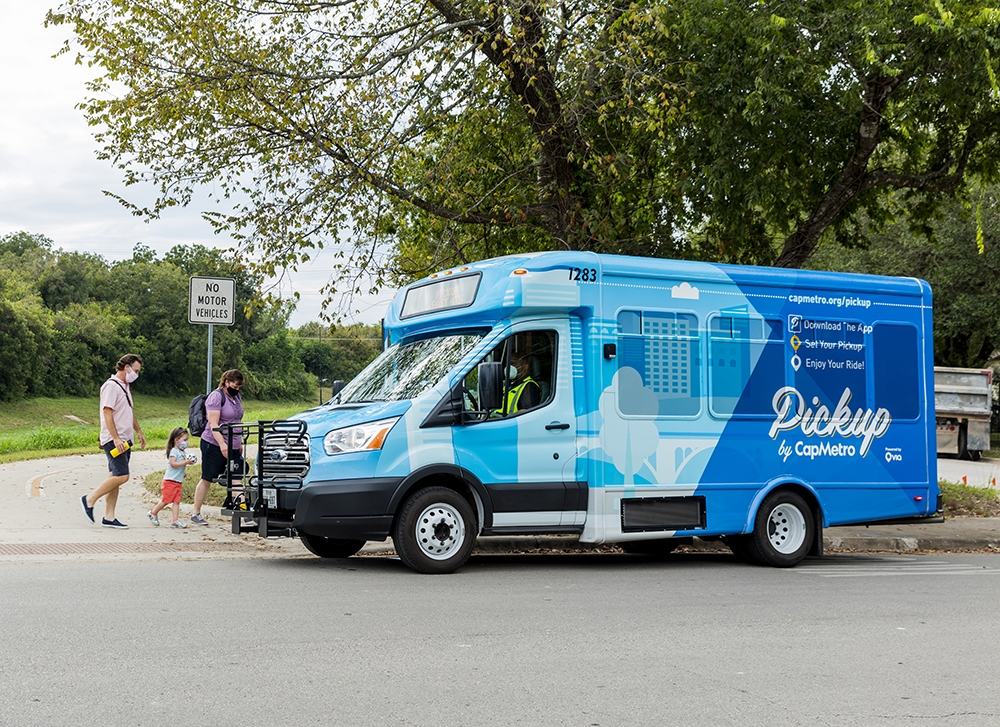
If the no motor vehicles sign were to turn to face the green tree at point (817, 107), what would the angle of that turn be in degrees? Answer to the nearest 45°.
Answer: approximately 90° to its left

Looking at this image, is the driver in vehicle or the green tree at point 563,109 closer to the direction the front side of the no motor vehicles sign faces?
the driver in vehicle

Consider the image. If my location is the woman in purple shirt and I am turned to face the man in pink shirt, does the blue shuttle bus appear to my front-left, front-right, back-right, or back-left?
back-left

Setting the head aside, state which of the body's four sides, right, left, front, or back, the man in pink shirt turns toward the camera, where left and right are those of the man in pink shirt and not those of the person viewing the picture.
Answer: right

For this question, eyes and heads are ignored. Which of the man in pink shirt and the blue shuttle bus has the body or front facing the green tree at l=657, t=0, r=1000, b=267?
the man in pink shirt

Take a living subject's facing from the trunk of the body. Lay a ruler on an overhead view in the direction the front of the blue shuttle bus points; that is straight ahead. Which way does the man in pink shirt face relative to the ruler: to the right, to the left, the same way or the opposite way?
the opposite way

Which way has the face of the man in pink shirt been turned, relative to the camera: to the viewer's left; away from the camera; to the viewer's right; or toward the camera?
to the viewer's right

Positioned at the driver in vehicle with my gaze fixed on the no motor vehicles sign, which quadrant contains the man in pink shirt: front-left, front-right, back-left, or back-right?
front-left

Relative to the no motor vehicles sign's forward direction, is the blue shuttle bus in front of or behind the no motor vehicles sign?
in front

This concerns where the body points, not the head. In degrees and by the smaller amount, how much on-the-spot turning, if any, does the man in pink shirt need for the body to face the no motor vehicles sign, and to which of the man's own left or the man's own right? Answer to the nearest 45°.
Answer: approximately 45° to the man's own left

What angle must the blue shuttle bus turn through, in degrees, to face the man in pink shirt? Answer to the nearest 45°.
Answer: approximately 45° to its right

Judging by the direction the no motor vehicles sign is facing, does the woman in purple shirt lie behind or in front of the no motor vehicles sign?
in front

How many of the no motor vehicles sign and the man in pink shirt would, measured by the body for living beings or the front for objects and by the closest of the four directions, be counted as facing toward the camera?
1

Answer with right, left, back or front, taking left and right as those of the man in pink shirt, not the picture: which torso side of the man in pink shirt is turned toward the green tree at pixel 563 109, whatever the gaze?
front

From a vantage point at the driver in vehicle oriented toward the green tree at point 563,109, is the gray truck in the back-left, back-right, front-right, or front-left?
front-right

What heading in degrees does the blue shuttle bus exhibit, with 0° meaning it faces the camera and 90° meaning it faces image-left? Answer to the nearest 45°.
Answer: approximately 45°

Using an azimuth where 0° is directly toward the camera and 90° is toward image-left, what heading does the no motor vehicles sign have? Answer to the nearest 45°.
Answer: approximately 0°
